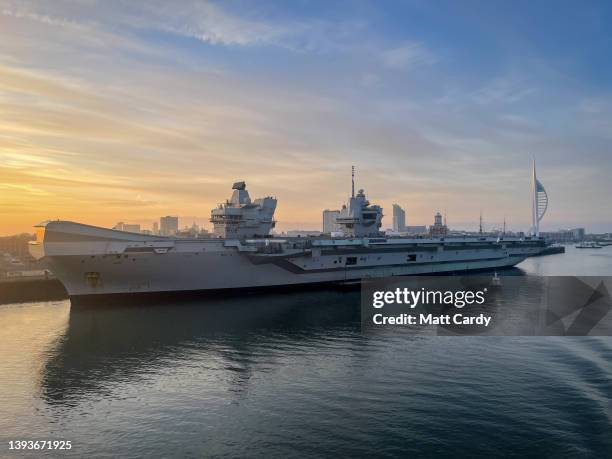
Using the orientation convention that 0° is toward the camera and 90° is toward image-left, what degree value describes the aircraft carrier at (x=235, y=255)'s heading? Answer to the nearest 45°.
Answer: approximately 45°
